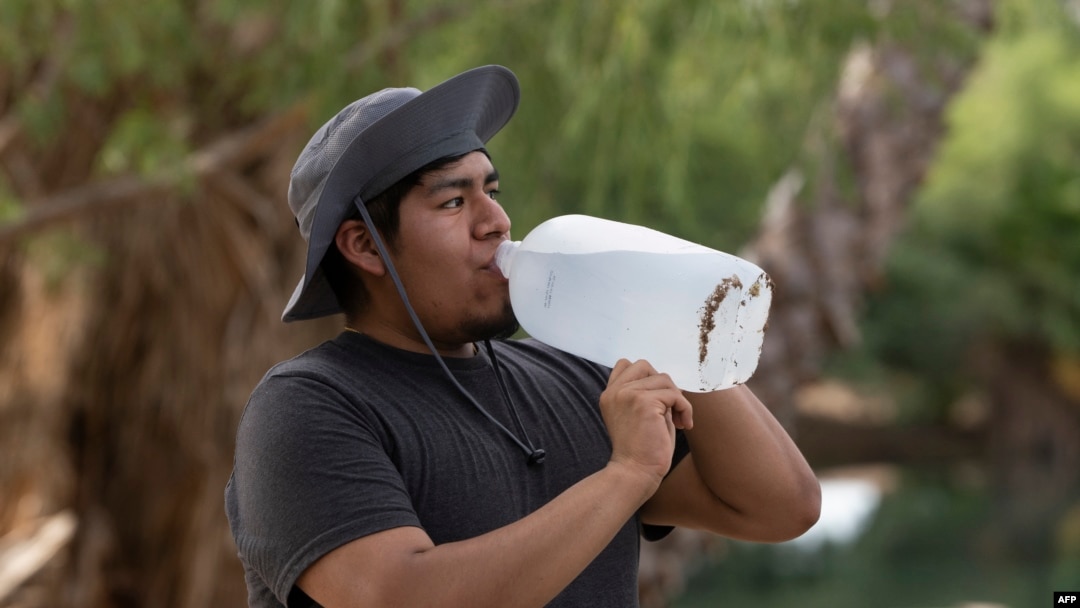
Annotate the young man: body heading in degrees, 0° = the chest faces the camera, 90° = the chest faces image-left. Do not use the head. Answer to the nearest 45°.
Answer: approximately 315°
